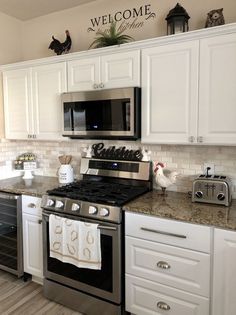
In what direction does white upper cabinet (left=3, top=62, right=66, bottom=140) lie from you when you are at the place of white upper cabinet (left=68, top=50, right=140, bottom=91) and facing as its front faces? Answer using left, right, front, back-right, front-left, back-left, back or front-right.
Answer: right

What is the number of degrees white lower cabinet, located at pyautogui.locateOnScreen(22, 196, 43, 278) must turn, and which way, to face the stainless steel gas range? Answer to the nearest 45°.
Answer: approximately 90° to its left

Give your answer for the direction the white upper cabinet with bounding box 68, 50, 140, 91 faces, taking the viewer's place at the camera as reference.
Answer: facing the viewer and to the left of the viewer

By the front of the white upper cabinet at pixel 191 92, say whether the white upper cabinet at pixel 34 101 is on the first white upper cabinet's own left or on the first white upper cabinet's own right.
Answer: on the first white upper cabinet's own right

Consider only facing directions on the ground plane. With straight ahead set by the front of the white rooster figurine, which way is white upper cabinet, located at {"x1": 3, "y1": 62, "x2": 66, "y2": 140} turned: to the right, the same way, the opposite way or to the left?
to the left

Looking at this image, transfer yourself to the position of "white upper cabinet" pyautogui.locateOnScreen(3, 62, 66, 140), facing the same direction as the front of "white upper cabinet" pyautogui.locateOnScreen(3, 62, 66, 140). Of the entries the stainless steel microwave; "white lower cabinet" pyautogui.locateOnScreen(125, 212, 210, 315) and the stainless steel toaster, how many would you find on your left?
3

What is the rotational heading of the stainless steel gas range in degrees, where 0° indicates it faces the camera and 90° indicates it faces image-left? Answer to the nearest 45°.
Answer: approximately 45°

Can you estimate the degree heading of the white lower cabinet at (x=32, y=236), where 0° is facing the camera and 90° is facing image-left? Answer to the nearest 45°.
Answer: approximately 45°

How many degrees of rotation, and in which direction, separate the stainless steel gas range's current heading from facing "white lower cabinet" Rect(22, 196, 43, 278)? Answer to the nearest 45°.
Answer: approximately 90° to its right

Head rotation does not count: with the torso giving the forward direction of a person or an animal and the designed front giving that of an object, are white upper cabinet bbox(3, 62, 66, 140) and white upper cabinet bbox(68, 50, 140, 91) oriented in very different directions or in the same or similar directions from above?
same or similar directions

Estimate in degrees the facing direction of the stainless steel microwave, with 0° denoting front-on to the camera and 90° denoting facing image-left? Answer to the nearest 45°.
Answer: approximately 45°

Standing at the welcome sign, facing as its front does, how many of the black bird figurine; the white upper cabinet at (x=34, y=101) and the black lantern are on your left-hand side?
1

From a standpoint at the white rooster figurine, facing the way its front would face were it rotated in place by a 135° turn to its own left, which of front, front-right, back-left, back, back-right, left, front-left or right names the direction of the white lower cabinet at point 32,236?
back-right

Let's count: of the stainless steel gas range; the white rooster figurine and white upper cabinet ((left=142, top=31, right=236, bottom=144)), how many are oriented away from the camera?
0
